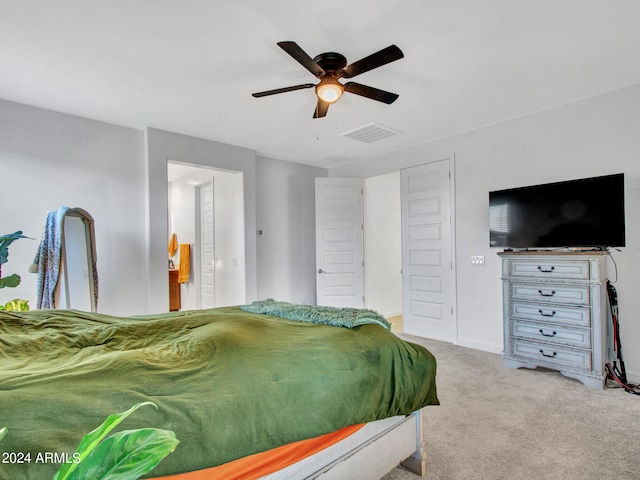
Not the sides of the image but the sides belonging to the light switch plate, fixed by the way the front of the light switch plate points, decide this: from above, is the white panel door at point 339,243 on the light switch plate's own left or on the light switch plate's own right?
on the light switch plate's own right

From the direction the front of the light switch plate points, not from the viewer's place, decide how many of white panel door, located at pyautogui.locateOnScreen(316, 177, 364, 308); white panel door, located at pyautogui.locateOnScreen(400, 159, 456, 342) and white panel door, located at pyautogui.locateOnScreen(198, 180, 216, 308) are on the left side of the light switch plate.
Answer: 0

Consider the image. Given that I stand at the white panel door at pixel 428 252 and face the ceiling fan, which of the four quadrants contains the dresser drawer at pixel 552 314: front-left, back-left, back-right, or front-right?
front-left

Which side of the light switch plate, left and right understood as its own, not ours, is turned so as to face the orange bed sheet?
front

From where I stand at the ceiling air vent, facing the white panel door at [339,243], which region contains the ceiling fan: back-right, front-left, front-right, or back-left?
back-left

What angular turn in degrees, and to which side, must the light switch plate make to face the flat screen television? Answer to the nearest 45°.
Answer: approximately 45° to its left

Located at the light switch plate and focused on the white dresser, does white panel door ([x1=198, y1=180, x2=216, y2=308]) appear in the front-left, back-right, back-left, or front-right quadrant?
back-right

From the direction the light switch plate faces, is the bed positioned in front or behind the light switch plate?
in front

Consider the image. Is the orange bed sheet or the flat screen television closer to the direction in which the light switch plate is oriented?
the orange bed sheet

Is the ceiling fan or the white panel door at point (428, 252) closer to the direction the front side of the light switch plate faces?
the ceiling fan

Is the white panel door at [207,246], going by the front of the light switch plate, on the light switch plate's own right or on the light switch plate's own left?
on the light switch plate's own right

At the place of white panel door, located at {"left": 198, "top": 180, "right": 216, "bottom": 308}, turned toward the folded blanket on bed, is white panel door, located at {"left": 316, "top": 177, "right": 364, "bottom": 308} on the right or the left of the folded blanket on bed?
left
